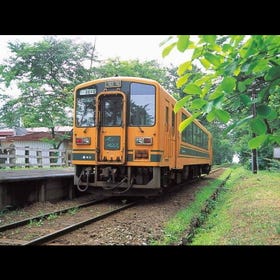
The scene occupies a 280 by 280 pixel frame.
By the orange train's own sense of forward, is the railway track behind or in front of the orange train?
in front

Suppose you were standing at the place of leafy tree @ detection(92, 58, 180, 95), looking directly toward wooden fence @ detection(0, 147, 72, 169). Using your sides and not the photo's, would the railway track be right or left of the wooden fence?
left

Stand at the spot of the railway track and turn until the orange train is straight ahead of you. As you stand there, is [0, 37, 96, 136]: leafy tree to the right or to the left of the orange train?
left

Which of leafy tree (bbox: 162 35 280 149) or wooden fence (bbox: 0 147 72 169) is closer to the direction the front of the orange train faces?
the leafy tree

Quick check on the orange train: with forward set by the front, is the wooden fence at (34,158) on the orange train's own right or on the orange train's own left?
on the orange train's own right

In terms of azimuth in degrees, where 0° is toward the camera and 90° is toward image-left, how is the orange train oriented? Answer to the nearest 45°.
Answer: approximately 45°

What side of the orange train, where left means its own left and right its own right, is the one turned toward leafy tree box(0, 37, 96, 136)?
right

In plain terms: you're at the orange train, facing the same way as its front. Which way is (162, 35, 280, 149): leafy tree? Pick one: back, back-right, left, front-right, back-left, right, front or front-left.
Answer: front-left

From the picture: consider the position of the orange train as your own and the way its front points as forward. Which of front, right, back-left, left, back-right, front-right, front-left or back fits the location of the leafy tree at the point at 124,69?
back-right
